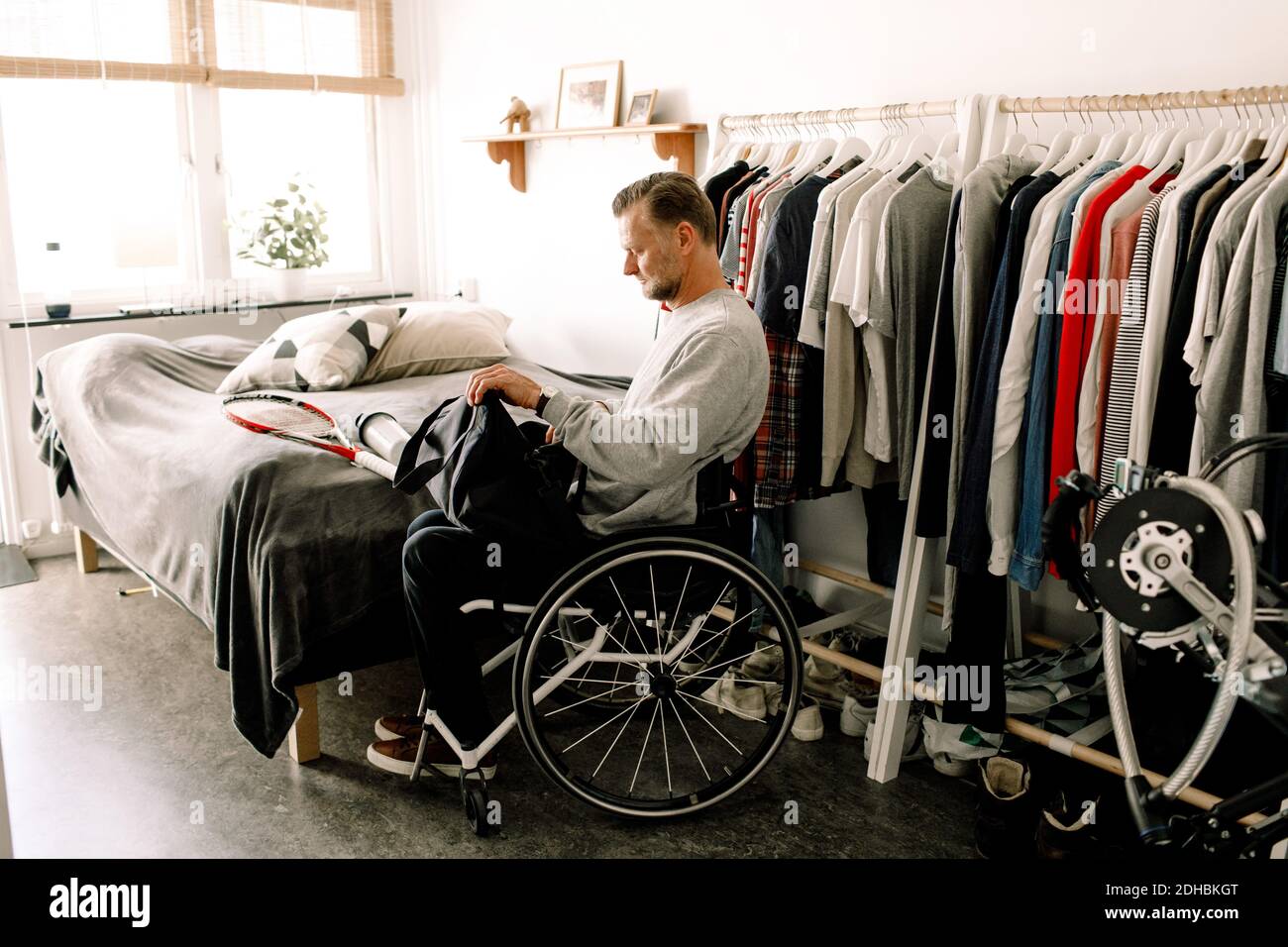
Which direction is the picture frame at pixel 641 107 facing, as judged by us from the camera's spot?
facing the viewer and to the left of the viewer

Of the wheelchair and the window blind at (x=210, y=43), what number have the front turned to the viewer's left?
1

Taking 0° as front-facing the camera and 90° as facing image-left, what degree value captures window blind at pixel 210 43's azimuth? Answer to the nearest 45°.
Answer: approximately 0°

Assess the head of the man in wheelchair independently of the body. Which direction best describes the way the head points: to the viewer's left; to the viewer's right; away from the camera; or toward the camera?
to the viewer's left

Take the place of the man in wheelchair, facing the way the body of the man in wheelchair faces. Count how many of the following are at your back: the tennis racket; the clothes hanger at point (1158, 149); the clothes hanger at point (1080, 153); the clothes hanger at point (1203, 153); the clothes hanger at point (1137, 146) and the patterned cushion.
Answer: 4

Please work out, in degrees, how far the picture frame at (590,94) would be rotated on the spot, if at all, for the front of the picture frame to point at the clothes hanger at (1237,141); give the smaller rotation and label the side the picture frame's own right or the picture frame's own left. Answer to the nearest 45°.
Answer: approximately 90° to the picture frame's own left

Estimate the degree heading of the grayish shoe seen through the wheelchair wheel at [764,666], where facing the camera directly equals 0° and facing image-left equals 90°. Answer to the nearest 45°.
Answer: approximately 45°

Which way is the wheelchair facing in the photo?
to the viewer's left

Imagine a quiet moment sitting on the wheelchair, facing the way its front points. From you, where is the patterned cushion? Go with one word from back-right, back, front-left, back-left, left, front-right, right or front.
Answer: front-right

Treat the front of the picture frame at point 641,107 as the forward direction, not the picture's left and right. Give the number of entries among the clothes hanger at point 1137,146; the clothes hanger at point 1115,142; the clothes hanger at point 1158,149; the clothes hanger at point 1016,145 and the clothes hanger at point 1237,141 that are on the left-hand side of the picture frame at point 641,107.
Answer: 5

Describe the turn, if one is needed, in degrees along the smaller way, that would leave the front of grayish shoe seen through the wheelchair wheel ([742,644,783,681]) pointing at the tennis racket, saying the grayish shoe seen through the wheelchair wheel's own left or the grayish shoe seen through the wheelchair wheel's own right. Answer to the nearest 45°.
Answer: approximately 45° to the grayish shoe seen through the wheelchair wheel's own right

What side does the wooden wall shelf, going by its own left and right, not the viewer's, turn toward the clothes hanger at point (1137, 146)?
left

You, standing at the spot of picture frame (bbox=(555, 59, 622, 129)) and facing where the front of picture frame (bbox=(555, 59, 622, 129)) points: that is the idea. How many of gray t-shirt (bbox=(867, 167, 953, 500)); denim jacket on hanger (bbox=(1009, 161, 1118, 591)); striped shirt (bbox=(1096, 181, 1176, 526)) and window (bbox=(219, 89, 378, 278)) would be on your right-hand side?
1

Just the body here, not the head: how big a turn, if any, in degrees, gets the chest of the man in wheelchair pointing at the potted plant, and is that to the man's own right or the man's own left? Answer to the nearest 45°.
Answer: approximately 45° to the man's own right
